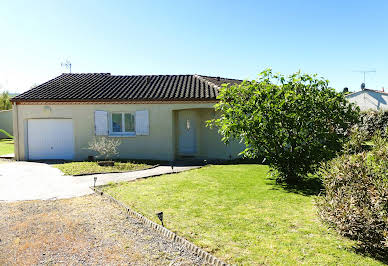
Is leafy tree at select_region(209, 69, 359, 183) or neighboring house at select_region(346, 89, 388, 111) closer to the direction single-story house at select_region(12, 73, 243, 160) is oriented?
the leafy tree

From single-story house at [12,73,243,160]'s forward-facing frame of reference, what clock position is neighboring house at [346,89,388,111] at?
The neighboring house is roughly at 8 o'clock from the single-story house.

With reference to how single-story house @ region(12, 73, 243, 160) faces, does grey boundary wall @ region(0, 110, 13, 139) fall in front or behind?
behind

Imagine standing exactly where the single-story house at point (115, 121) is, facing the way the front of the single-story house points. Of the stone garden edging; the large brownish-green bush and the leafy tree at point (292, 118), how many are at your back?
0

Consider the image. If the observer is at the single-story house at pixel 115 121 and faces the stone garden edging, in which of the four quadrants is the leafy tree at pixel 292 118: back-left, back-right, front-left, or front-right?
front-left

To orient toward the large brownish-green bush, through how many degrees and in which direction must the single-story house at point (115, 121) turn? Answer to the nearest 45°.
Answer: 0° — it already faces it

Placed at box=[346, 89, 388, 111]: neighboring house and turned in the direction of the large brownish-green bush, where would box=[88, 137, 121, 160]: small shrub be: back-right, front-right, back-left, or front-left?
front-right

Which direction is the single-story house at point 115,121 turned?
toward the camera

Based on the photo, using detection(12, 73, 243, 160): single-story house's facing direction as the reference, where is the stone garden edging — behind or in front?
in front
